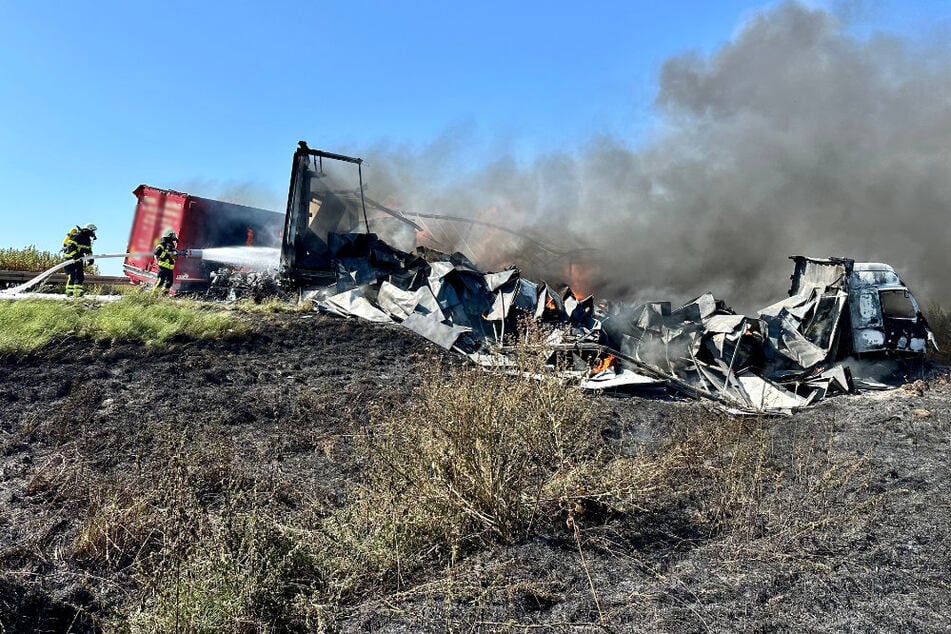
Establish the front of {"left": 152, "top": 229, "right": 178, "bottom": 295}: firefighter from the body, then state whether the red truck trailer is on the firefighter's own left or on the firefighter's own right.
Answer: on the firefighter's own left

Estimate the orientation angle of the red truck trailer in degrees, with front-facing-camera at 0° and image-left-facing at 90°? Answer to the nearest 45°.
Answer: approximately 225°

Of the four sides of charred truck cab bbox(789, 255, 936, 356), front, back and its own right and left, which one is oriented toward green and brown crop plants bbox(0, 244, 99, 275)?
back

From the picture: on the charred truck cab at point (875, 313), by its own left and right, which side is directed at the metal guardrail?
back

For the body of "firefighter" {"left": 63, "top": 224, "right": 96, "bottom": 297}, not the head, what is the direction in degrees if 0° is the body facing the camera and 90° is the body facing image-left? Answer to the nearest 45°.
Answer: approximately 270°

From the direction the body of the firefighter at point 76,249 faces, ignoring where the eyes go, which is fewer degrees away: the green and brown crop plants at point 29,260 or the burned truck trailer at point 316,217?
the burned truck trailer

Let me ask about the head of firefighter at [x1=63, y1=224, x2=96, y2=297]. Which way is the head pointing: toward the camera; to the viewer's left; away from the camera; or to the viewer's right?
to the viewer's right

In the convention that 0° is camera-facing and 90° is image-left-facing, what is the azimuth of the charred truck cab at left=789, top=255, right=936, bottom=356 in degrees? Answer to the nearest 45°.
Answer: approximately 270°

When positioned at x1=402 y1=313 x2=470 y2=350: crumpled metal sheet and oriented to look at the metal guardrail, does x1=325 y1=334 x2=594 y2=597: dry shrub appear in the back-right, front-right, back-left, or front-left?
back-left

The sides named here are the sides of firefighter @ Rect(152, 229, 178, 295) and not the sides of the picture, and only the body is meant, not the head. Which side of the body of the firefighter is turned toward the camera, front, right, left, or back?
right
